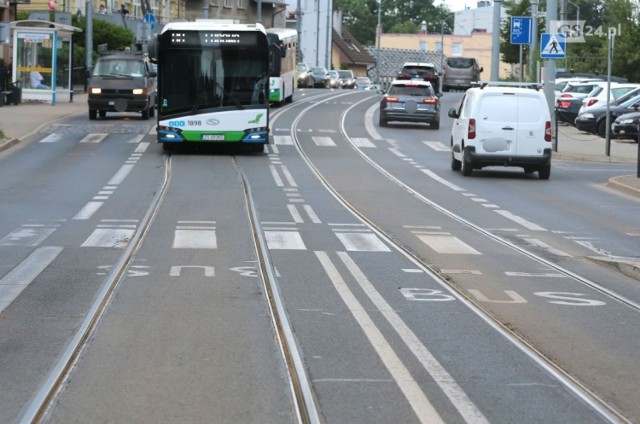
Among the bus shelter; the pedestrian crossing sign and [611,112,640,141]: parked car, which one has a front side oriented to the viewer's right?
the bus shelter

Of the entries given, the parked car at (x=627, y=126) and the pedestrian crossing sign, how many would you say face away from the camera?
0

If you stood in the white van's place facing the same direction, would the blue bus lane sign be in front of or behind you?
in front

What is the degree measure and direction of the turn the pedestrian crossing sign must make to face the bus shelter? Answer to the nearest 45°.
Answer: approximately 135° to its right

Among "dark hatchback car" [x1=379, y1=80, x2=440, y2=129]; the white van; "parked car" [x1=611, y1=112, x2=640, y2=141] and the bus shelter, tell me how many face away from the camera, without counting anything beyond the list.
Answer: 2

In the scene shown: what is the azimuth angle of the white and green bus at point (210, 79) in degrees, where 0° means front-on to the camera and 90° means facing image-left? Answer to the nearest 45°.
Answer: approximately 0°

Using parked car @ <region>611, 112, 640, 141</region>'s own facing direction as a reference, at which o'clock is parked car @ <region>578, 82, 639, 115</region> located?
parked car @ <region>578, 82, 639, 115</region> is roughly at 4 o'clock from parked car @ <region>611, 112, 640, 141</region>.

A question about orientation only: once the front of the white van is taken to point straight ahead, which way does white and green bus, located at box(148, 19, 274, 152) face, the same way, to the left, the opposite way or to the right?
the opposite way

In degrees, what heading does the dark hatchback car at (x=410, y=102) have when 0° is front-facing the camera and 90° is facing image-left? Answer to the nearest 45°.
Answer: approximately 180°

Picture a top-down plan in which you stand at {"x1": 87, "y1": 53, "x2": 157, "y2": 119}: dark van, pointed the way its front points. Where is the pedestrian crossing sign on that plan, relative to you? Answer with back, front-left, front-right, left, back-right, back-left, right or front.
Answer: front-left

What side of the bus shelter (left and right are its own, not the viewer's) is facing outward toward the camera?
right

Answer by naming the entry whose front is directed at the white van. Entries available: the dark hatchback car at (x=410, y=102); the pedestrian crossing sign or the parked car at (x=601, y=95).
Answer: the pedestrian crossing sign

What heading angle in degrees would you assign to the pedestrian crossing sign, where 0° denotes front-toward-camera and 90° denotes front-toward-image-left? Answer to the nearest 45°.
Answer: approximately 0°
